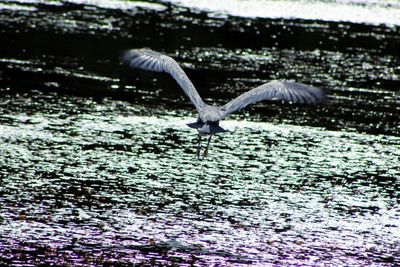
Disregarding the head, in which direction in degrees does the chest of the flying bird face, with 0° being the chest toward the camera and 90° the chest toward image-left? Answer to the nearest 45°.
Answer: approximately 180°
